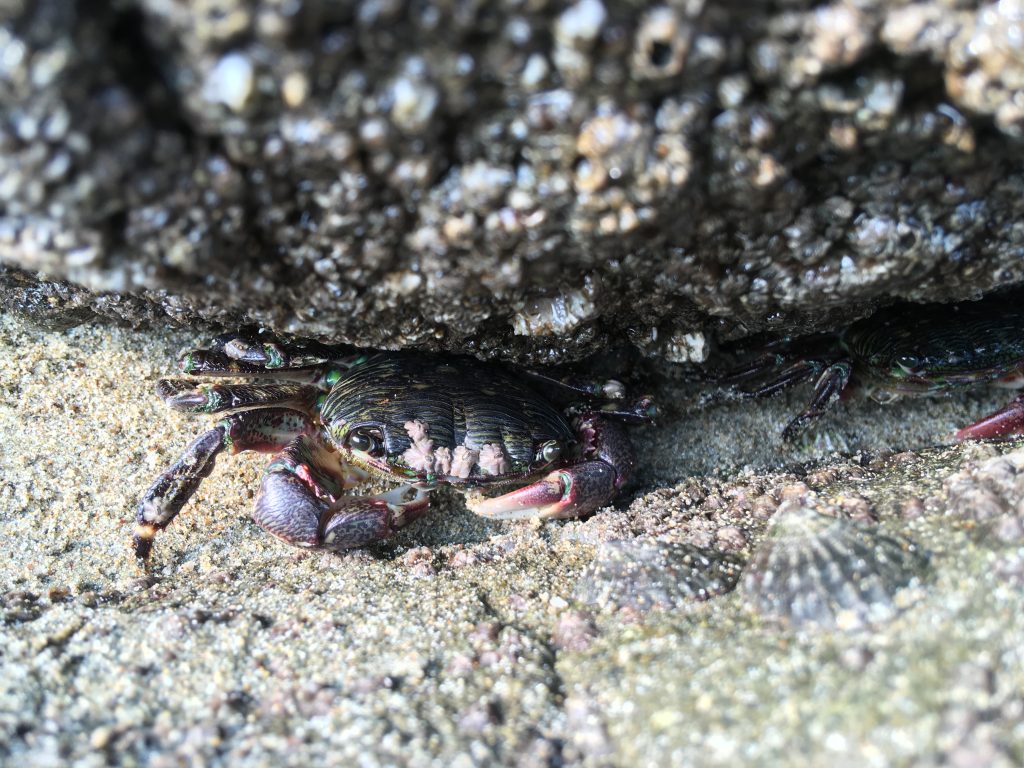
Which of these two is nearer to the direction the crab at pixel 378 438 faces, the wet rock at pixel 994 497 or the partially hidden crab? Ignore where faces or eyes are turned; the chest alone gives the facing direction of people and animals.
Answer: the wet rock

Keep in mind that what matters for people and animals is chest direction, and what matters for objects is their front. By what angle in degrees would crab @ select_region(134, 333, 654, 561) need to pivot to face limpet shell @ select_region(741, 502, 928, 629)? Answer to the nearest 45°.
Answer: approximately 45° to its left

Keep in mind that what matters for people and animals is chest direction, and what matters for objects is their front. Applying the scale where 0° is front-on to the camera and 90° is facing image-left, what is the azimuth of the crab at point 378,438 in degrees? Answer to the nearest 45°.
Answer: approximately 0°

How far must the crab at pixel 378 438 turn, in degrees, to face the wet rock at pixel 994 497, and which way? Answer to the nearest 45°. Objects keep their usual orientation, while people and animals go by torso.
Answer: approximately 45° to its left

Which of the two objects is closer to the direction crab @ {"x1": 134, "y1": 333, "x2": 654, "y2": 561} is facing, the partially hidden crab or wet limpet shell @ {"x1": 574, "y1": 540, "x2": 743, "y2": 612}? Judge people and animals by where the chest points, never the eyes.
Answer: the wet limpet shell

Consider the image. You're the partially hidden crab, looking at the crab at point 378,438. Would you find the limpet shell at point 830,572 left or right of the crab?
left

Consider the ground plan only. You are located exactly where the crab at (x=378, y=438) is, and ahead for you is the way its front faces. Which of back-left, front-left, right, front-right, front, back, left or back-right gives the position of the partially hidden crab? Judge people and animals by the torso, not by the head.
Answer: left
